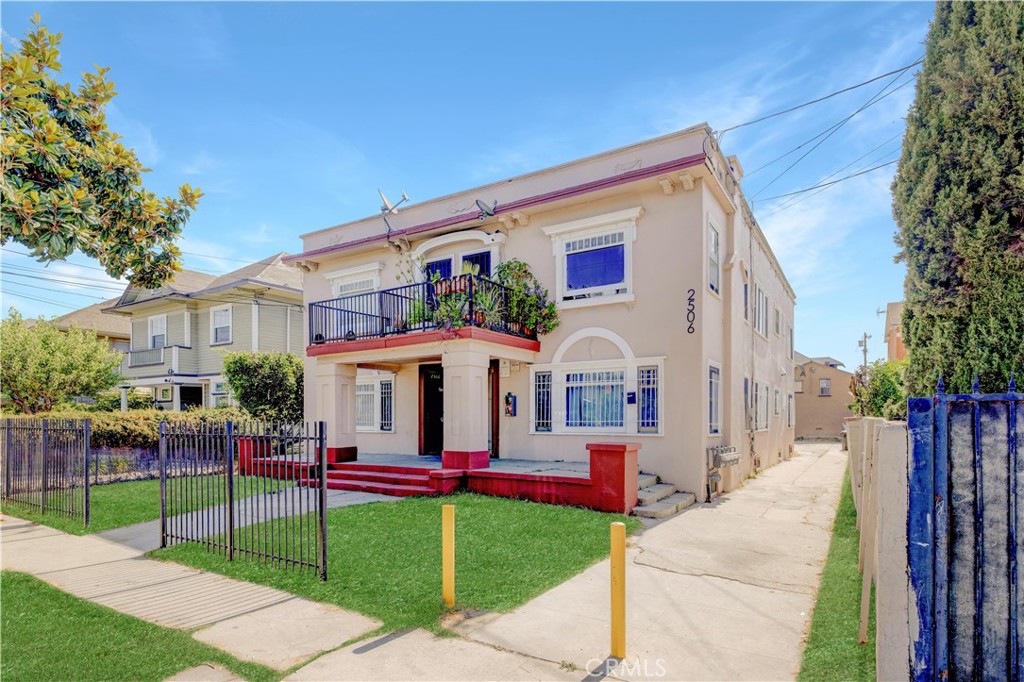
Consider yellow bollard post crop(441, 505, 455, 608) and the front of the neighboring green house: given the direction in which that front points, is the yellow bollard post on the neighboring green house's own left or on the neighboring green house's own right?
on the neighboring green house's own left

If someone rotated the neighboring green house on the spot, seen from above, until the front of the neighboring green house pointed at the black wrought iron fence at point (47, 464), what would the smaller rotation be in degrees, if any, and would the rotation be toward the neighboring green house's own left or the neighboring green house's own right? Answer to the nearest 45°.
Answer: approximately 45° to the neighboring green house's own left

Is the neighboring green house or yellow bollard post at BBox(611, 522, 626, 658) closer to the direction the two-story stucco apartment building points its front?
the yellow bollard post

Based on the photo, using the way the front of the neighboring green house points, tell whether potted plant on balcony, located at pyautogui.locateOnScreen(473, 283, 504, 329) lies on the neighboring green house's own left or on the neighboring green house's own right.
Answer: on the neighboring green house's own left

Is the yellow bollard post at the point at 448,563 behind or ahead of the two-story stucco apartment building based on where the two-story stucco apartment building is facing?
ahead

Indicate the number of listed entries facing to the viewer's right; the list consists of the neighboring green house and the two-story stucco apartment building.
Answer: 0

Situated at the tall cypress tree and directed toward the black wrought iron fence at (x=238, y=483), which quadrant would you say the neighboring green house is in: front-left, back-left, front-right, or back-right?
front-right

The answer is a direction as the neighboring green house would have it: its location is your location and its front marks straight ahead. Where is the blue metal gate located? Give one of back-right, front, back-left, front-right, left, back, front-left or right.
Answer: front-left

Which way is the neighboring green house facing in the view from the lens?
facing the viewer and to the left of the viewer

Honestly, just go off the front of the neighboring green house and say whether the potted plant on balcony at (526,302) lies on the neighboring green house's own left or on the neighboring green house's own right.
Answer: on the neighboring green house's own left

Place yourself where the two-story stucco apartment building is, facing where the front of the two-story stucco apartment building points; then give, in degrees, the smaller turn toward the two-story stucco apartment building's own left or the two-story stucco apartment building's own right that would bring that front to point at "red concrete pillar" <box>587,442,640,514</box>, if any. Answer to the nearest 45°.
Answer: approximately 45° to the two-story stucco apartment building's own left
